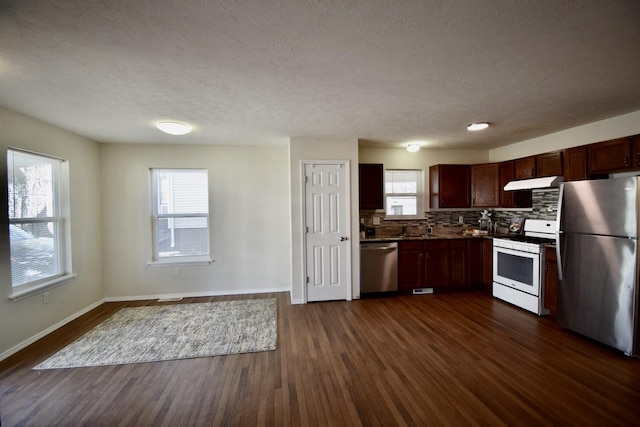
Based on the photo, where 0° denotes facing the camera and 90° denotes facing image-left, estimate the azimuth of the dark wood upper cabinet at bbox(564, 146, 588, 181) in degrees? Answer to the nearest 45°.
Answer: approximately 45°

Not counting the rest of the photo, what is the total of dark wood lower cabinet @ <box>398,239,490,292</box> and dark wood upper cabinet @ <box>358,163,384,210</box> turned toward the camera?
2

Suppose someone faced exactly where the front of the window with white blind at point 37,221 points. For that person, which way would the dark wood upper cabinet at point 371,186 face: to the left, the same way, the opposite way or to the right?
to the right

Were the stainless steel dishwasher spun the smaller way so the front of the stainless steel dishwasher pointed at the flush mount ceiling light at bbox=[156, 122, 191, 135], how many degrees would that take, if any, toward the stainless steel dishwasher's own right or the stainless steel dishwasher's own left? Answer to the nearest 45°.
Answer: approximately 45° to the stainless steel dishwasher's own right

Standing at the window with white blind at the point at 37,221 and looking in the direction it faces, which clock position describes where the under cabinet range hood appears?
The under cabinet range hood is roughly at 12 o'clock from the window with white blind.

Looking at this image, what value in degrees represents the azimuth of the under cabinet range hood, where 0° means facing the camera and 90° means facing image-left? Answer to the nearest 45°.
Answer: approximately 45°

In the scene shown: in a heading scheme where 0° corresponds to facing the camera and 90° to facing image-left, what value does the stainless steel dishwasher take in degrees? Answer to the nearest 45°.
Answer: approximately 0°

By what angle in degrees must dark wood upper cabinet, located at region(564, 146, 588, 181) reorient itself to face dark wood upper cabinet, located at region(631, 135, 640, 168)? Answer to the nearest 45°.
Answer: approximately 90° to its left

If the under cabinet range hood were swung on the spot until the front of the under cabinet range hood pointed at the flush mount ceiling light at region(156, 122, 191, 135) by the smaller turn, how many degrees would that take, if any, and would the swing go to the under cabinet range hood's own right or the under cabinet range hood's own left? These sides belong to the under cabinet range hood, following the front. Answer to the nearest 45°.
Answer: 0° — it already faces it
